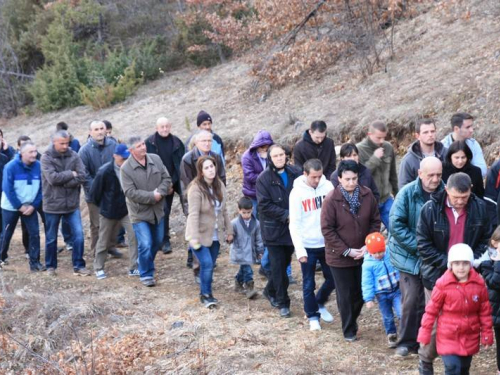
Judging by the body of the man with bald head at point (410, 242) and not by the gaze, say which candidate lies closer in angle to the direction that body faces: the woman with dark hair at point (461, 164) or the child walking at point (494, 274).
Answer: the child walking

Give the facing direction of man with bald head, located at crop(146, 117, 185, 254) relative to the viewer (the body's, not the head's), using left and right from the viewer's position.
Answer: facing the viewer

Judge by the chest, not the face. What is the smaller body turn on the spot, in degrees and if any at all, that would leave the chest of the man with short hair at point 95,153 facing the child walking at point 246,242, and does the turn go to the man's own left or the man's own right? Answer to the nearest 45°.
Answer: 0° — they already face them

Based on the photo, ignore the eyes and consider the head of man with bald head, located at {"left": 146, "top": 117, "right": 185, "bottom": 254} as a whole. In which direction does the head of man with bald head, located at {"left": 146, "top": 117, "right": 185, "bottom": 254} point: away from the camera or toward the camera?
toward the camera

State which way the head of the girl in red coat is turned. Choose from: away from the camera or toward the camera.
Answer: toward the camera

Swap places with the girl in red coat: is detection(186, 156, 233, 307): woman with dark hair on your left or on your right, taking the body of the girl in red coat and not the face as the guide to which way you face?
on your right

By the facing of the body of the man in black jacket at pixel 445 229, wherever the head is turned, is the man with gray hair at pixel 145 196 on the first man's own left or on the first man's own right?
on the first man's own right

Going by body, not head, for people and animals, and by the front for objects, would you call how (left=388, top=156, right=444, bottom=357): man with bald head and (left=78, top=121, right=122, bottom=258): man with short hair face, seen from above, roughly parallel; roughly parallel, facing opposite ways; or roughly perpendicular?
roughly parallel

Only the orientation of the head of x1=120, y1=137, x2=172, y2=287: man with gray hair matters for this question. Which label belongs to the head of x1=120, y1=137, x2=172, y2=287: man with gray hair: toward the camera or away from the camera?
toward the camera

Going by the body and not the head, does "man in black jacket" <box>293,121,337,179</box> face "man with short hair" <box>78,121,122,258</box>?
no

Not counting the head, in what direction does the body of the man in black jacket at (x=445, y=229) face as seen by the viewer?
toward the camera

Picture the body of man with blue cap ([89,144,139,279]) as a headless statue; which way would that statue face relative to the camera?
to the viewer's right

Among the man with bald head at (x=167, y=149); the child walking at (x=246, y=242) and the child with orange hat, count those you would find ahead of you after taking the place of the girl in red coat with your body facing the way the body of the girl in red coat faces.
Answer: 0
